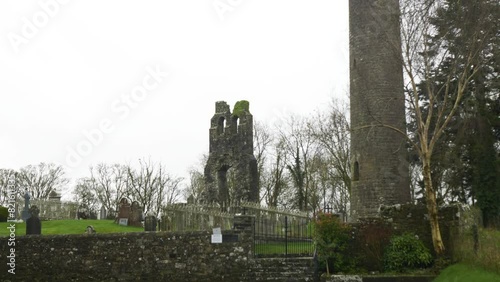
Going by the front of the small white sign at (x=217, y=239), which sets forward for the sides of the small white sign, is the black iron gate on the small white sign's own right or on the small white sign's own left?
on the small white sign's own left

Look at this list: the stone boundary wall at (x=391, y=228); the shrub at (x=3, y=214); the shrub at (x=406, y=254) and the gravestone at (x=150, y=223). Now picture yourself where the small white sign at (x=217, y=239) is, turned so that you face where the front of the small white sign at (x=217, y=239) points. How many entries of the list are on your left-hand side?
2

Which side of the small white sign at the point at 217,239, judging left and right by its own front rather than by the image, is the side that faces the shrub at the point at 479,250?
left

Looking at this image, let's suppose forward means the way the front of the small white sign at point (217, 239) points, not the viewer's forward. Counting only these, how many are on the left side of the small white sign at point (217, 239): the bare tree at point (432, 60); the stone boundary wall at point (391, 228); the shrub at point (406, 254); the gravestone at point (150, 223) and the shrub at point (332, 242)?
4

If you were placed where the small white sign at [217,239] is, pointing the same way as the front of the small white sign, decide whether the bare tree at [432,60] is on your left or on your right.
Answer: on your left

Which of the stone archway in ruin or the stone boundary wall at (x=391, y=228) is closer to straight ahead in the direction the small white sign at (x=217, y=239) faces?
the stone boundary wall

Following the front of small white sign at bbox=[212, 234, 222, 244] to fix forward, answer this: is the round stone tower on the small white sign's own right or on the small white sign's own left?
on the small white sign's own left

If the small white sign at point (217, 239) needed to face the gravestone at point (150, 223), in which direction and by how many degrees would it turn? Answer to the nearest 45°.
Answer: approximately 135° to its right

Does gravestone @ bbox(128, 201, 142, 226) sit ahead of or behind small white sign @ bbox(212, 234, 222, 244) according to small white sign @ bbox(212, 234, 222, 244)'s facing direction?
behind

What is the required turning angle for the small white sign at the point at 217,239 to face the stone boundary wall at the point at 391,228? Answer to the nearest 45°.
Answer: approximately 90° to its left

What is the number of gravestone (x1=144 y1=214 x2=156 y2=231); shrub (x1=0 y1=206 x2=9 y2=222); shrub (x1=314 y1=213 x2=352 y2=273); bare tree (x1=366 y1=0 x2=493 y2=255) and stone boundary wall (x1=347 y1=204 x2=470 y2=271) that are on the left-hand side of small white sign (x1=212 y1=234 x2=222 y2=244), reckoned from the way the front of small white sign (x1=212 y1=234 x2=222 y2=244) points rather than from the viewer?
3

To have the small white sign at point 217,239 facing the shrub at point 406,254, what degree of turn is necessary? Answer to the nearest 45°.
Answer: approximately 90° to its left

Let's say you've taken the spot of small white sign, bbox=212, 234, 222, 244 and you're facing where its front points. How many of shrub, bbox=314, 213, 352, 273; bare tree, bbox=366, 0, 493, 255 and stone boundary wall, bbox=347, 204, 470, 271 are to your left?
3

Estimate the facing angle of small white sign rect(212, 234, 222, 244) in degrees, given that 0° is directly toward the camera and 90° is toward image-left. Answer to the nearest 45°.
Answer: approximately 0°

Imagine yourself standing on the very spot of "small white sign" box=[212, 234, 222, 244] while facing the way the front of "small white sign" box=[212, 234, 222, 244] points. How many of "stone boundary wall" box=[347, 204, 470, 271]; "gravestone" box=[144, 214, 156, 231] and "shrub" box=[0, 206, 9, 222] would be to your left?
1

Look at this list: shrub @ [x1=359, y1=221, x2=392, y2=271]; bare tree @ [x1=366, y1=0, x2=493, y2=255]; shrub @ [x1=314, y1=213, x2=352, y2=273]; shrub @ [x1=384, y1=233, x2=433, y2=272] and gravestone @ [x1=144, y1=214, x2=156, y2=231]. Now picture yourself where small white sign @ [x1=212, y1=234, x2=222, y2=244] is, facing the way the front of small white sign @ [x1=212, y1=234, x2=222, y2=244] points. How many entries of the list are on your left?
4
